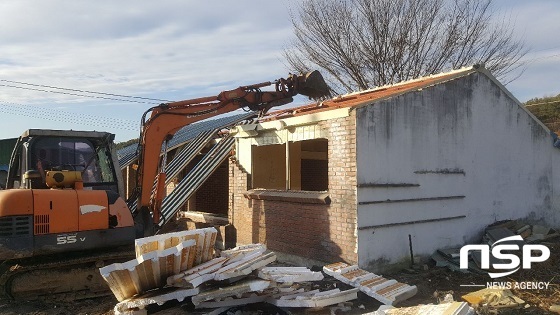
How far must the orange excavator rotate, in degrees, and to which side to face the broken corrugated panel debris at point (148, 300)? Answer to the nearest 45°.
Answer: approximately 45° to its right

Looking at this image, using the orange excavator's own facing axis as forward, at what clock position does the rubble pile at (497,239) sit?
The rubble pile is roughly at 12 o'clock from the orange excavator.

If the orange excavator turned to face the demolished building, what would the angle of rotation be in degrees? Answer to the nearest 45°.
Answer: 0° — it already faces it

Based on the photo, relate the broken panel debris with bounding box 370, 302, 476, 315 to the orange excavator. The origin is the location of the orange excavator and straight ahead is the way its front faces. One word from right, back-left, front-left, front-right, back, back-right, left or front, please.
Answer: front-right

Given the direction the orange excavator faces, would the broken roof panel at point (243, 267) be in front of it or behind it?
in front

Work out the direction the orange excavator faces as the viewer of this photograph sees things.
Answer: facing to the right of the viewer

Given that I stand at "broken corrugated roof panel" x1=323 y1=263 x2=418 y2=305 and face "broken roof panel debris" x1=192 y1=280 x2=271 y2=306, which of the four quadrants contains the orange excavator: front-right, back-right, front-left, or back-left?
front-right

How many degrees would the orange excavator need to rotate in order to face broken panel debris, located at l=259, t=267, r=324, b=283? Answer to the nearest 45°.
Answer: approximately 45° to its right

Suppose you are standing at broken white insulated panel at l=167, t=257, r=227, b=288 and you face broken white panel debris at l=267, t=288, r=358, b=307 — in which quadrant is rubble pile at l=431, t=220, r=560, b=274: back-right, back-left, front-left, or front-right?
front-left

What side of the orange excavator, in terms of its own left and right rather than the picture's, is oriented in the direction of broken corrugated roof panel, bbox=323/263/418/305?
front

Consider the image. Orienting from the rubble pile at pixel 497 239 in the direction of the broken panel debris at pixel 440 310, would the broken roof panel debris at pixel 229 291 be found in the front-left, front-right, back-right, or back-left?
front-right

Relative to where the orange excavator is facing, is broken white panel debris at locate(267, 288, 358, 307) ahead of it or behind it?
ahead
